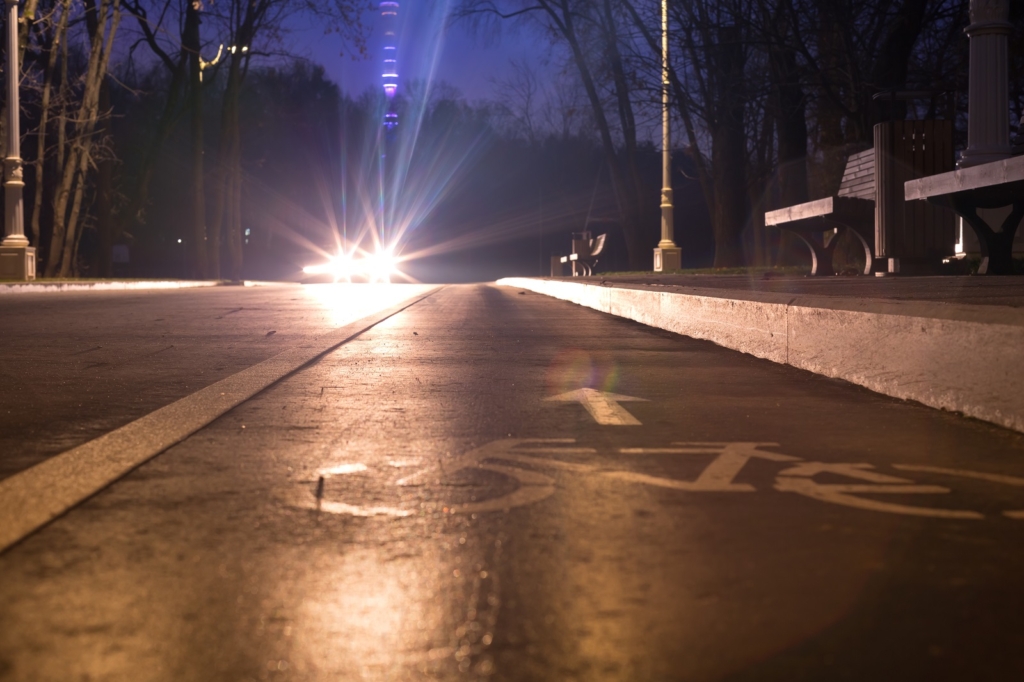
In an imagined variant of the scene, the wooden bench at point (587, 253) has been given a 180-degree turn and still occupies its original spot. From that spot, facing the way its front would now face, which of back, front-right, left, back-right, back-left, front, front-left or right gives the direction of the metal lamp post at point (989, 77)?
right

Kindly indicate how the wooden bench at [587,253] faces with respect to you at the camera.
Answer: facing to the left of the viewer

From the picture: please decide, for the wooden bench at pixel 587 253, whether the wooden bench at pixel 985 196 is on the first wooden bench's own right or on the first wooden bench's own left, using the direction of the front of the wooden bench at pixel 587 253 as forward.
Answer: on the first wooden bench's own left

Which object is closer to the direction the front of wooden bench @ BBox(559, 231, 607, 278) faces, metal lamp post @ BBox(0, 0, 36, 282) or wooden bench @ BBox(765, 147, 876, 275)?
the metal lamp post

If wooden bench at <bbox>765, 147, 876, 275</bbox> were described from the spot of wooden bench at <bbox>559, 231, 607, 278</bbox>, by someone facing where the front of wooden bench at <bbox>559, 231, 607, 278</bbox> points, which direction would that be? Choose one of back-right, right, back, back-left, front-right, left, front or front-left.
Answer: left

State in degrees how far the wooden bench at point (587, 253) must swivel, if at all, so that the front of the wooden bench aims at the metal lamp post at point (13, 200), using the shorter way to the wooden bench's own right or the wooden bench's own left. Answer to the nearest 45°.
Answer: approximately 45° to the wooden bench's own left
